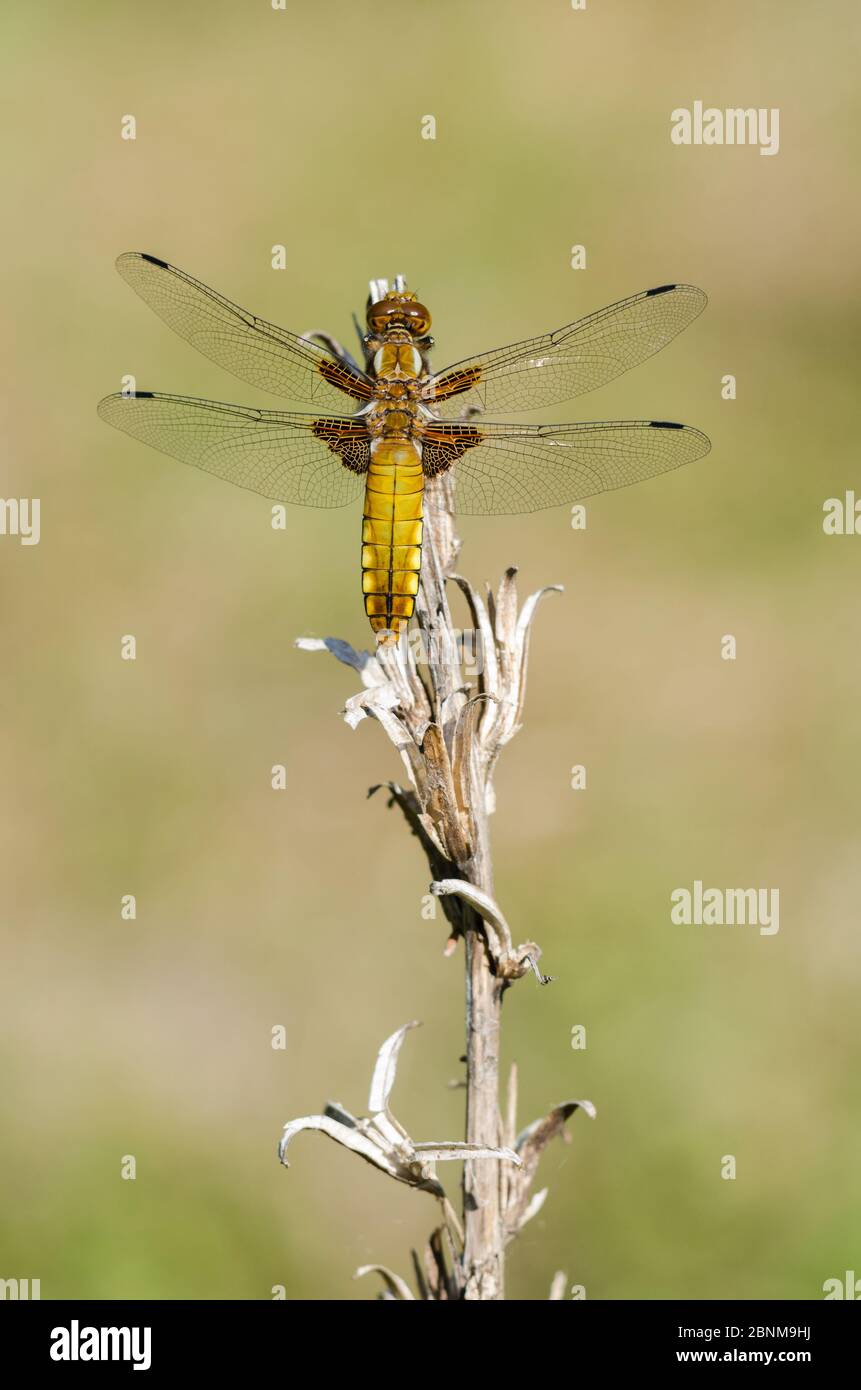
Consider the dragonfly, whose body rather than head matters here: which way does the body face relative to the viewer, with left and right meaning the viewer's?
facing away from the viewer
